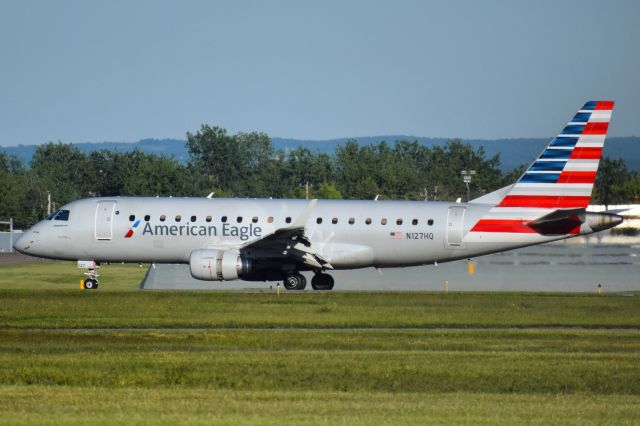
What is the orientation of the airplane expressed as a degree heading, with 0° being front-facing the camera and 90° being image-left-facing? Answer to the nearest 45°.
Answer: approximately 90°
